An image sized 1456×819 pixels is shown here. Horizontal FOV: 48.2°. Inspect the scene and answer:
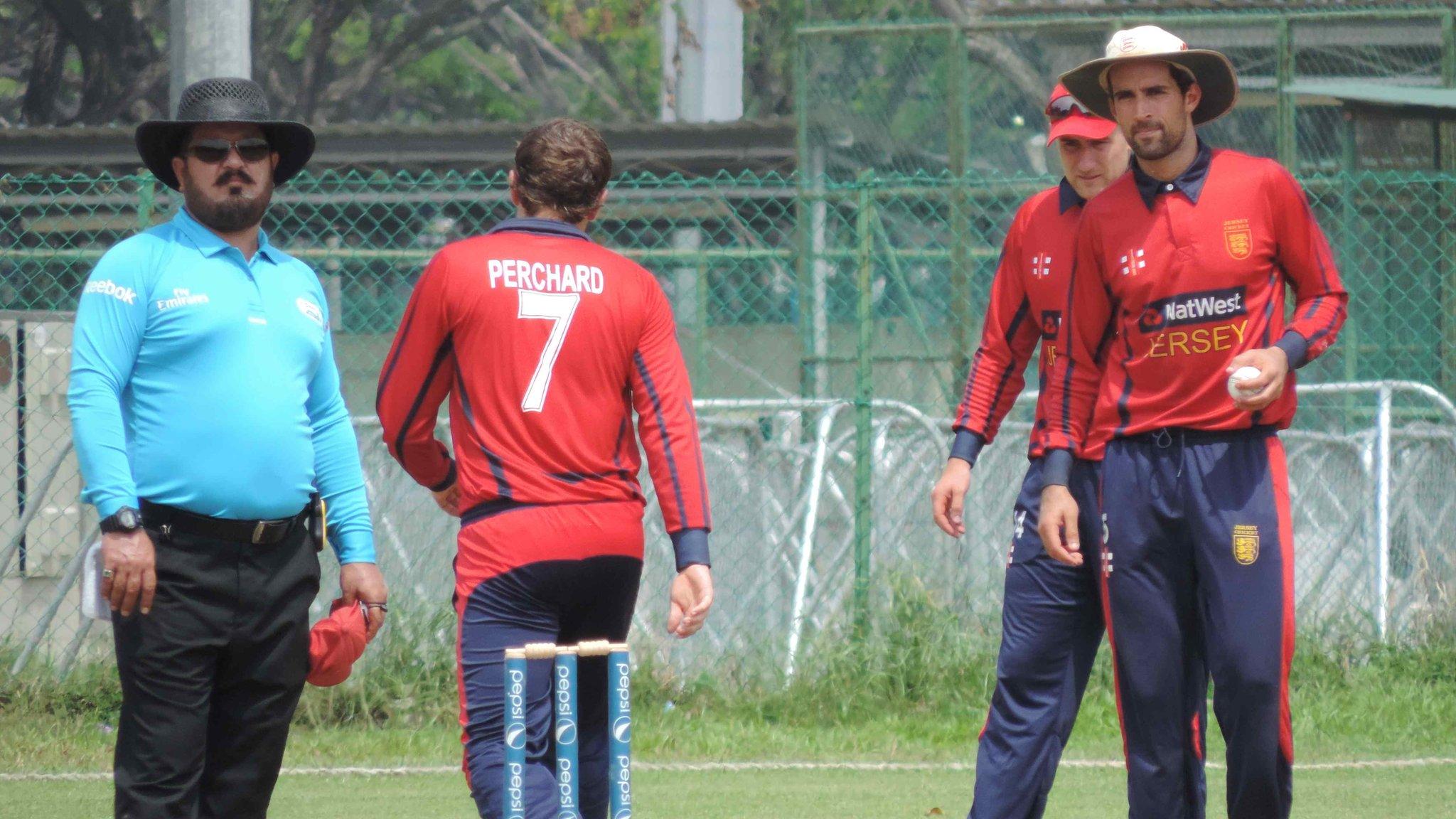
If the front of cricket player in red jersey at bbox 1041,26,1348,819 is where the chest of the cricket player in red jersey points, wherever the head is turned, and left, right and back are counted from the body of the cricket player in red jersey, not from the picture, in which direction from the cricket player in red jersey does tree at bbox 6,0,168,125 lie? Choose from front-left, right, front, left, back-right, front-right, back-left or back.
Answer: back-right

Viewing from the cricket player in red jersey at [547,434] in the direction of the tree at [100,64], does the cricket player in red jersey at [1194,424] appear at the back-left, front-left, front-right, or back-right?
back-right

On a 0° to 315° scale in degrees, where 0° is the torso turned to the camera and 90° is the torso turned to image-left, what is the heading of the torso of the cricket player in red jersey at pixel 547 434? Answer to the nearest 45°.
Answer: approximately 180°

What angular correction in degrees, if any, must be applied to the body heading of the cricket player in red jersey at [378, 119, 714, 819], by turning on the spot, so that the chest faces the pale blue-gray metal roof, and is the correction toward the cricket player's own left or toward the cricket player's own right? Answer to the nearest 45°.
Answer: approximately 45° to the cricket player's own right

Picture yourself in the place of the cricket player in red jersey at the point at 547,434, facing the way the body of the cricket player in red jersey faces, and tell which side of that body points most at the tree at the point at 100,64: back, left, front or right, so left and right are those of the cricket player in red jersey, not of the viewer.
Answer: front

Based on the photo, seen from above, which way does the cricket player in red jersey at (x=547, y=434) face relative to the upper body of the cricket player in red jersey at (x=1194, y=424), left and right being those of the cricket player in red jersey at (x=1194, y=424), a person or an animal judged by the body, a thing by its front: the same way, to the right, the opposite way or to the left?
the opposite way

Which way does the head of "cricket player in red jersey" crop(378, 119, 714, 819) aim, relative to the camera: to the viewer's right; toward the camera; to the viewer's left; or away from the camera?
away from the camera

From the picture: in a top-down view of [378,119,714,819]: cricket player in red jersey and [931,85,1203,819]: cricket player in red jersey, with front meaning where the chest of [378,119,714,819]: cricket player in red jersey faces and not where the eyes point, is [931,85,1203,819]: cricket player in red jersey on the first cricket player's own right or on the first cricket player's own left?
on the first cricket player's own right

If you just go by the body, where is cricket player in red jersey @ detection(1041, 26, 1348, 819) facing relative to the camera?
toward the camera

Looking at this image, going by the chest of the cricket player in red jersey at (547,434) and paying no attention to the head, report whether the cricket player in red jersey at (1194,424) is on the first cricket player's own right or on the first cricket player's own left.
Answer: on the first cricket player's own right

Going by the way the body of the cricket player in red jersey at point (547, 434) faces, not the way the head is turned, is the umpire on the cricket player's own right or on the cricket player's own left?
on the cricket player's own left

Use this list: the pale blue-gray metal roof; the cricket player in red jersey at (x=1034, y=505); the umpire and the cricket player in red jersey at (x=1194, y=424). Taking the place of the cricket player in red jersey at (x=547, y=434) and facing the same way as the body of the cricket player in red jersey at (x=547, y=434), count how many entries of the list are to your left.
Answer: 1

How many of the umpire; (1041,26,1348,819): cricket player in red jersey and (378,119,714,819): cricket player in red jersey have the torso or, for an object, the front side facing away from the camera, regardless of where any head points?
1

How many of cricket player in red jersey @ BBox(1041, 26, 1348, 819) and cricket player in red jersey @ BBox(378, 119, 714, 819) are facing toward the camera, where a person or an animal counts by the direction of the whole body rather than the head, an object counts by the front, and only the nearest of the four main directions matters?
1
